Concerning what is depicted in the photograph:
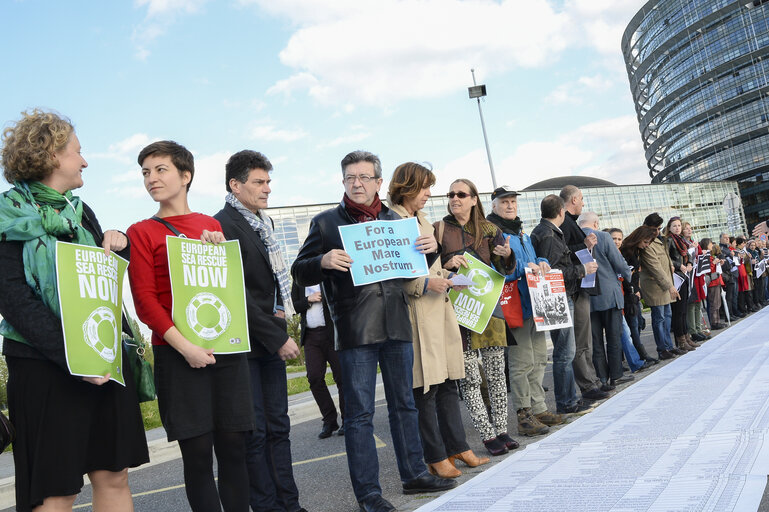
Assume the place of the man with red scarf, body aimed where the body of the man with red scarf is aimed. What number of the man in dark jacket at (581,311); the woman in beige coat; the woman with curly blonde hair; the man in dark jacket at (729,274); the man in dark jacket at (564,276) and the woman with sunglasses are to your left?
5

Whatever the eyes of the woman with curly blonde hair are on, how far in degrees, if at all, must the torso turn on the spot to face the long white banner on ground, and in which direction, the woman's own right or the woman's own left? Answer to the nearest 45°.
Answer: approximately 45° to the woman's own left

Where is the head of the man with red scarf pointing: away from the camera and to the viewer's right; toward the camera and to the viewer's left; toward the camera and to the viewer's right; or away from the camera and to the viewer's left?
toward the camera and to the viewer's left

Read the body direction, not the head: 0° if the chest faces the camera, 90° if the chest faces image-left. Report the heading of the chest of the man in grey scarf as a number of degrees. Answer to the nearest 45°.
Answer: approximately 315°

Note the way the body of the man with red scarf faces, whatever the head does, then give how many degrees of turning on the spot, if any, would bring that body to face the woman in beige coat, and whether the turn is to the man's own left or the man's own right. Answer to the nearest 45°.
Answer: approximately 90° to the man's own left

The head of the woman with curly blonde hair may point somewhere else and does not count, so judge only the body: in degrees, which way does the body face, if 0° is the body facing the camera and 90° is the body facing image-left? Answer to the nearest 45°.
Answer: approximately 315°

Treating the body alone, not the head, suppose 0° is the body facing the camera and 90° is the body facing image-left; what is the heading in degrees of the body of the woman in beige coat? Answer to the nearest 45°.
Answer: approximately 315°
